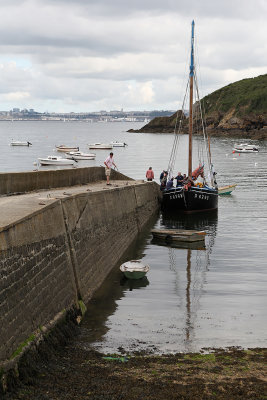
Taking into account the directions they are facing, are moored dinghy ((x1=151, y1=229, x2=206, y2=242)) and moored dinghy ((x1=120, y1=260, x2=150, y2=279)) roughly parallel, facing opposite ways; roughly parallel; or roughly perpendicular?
roughly perpendicular
